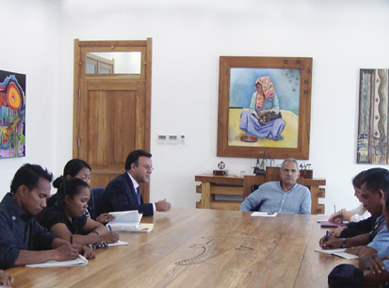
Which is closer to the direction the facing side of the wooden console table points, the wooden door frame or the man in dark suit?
the man in dark suit

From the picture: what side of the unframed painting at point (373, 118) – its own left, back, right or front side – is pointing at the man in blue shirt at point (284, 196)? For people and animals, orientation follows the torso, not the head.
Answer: front

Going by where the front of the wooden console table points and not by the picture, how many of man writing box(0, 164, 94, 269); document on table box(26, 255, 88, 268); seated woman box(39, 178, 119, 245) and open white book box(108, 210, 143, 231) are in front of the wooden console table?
4

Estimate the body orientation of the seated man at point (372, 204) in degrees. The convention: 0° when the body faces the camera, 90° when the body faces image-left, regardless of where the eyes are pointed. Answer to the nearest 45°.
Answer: approximately 90°

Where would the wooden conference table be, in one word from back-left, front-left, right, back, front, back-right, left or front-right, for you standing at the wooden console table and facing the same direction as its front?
front

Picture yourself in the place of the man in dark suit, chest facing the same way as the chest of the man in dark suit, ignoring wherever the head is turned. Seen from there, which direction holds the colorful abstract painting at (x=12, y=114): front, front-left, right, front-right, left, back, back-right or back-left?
back-left

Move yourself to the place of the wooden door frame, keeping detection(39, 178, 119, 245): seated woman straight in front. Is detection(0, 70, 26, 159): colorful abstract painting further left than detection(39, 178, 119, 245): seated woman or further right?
right

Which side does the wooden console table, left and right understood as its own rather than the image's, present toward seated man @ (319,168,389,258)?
front

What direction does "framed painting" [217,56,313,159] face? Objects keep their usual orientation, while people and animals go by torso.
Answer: toward the camera

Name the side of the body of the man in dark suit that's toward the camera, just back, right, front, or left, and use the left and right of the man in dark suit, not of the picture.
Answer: right

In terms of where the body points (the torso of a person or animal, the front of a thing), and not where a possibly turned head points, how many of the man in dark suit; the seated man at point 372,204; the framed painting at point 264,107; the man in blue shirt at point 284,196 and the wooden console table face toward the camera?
3

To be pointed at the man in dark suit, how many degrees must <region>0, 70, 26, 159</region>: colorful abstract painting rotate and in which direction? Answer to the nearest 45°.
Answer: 0° — it already faces them

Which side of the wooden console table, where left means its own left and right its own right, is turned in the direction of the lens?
front

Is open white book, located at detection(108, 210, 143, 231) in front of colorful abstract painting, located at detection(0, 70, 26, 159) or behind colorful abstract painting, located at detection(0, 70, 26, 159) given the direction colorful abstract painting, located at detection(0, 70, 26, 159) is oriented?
in front

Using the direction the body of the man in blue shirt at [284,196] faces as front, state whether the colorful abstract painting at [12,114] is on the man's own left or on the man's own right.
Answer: on the man's own right

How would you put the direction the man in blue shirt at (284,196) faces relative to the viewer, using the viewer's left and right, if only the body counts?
facing the viewer

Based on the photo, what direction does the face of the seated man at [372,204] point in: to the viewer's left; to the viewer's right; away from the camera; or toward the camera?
to the viewer's left
